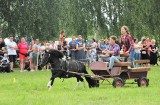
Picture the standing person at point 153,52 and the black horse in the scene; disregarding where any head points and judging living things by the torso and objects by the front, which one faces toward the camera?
the standing person

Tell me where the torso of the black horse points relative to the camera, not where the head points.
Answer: to the viewer's left

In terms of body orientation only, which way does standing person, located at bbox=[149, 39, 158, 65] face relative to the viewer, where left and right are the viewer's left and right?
facing the viewer

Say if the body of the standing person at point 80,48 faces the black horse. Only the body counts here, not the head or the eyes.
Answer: yes

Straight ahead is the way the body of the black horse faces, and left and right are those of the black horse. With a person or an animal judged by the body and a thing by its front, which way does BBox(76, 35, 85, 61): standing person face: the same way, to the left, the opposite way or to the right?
to the left

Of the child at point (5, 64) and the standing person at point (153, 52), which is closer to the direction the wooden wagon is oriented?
the child

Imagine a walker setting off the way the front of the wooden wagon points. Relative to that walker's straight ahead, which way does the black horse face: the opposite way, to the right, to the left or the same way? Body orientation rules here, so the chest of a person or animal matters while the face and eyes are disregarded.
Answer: the same way

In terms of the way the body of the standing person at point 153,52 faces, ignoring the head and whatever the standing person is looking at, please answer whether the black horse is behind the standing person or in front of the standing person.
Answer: in front

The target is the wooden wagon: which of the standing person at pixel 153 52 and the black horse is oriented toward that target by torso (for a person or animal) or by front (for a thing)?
the standing person

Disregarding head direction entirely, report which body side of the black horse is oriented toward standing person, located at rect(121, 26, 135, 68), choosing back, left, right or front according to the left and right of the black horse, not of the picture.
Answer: back

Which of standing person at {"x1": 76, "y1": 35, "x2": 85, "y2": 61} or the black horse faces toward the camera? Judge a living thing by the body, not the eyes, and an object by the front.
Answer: the standing person

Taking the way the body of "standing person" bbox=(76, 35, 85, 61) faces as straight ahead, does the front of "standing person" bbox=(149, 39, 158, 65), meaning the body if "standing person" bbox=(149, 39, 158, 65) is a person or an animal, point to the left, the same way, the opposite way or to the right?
the same way

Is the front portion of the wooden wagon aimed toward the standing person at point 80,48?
no

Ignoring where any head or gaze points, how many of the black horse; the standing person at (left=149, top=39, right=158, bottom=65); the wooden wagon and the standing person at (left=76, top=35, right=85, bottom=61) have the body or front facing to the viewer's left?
2

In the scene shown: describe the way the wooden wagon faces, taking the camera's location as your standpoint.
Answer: facing to the left of the viewer

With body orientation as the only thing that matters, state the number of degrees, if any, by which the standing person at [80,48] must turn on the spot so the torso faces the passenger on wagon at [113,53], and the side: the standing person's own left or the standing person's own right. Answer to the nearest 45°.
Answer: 0° — they already face them
